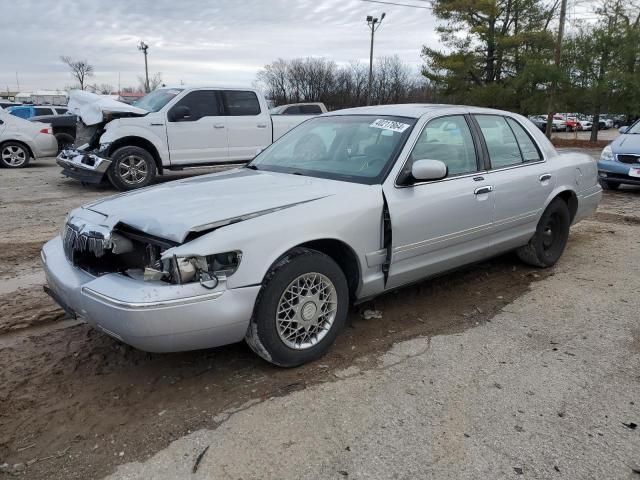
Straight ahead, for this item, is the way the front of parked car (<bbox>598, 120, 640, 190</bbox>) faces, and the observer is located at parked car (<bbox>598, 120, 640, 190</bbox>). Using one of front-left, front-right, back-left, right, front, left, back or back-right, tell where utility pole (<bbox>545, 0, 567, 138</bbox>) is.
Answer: back-right

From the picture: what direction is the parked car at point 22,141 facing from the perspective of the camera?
to the viewer's left

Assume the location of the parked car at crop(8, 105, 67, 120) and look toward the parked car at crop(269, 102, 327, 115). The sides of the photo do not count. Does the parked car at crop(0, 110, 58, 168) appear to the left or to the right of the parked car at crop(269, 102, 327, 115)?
right

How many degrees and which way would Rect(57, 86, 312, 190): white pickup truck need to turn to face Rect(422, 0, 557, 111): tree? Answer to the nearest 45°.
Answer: approximately 180°

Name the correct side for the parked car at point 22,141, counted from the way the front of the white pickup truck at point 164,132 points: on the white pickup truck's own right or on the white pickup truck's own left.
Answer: on the white pickup truck's own right

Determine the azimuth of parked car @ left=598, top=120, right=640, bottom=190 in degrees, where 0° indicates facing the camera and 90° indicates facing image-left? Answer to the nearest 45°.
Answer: approximately 45°

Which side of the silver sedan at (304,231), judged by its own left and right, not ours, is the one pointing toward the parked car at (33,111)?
right

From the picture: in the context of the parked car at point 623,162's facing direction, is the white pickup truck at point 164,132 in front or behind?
in front

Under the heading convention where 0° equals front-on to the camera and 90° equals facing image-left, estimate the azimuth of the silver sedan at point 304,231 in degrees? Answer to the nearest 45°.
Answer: approximately 45°
